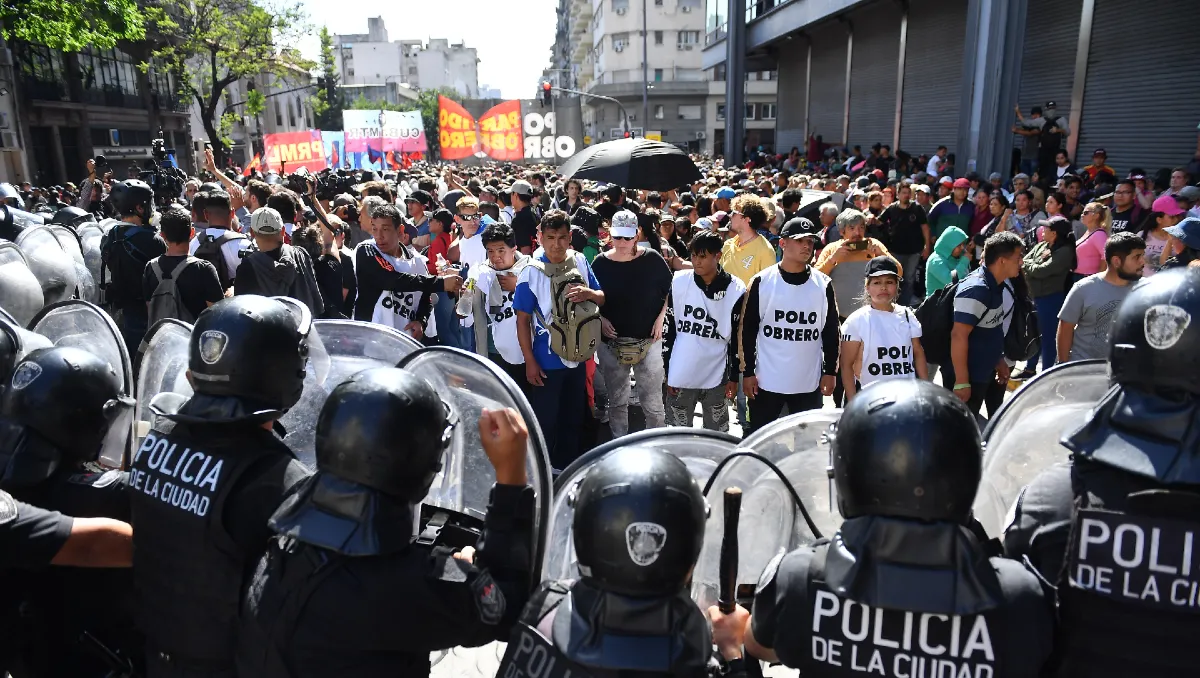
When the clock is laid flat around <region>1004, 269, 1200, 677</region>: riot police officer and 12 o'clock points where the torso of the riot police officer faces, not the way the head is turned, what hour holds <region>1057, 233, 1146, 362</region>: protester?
The protester is roughly at 12 o'clock from the riot police officer.

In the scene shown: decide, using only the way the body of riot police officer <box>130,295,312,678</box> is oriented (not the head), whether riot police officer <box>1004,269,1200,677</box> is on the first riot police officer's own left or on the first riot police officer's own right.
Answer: on the first riot police officer's own right

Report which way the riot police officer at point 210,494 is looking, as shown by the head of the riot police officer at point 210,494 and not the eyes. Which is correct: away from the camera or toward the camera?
away from the camera

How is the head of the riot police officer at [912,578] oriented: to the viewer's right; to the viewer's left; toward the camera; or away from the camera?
away from the camera

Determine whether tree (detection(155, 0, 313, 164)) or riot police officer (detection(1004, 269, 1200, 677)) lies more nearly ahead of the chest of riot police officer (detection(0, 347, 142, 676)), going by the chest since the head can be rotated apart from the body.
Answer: the tree

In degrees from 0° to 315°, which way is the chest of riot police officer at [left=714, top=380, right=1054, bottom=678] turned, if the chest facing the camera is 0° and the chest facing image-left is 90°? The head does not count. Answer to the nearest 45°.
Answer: approximately 180°

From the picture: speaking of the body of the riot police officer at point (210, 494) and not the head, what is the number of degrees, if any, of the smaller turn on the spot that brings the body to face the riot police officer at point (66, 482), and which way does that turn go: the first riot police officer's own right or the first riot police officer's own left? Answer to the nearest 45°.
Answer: approximately 90° to the first riot police officer's own left

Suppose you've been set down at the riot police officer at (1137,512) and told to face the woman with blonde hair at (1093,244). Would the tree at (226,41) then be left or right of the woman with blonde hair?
left

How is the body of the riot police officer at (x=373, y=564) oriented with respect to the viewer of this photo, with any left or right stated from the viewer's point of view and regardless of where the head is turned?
facing away from the viewer and to the right of the viewer

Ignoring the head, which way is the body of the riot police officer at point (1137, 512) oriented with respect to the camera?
away from the camera

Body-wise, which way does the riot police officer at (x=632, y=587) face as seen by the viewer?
away from the camera
